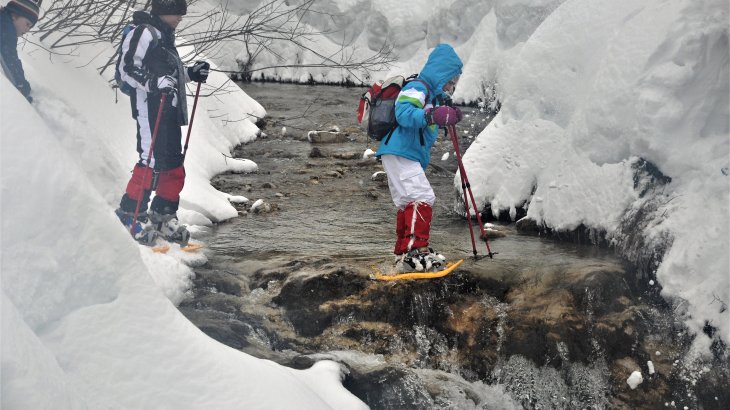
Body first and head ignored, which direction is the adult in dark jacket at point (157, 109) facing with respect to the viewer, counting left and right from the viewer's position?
facing to the right of the viewer

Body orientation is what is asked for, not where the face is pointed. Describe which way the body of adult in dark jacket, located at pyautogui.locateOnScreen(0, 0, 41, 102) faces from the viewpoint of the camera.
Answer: to the viewer's right

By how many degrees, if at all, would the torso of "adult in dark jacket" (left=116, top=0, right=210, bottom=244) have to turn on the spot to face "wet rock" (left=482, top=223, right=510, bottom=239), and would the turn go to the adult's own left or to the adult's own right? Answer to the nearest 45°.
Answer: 0° — they already face it

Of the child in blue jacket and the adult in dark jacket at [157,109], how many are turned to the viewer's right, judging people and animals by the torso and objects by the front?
2

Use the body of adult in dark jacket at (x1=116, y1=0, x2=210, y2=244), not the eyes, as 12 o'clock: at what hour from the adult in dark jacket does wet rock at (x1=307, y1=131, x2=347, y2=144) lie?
The wet rock is roughly at 10 o'clock from the adult in dark jacket.

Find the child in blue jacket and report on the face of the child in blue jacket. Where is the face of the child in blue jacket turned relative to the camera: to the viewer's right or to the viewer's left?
to the viewer's right

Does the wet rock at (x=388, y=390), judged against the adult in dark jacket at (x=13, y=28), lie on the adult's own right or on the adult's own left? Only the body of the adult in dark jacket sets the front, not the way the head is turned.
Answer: on the adult's own right

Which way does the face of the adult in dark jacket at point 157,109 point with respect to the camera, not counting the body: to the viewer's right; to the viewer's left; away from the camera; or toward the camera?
to the viewer's right

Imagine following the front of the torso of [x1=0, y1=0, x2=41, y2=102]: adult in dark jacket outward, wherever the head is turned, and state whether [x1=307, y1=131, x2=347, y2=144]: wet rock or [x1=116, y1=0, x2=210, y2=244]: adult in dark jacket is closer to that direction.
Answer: the adult in dark jacket

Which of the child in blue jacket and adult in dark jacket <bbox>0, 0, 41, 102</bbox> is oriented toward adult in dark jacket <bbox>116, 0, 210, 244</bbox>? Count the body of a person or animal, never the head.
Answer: adult in dark jacket <bbox>0, 0, 41, 102</bbox>

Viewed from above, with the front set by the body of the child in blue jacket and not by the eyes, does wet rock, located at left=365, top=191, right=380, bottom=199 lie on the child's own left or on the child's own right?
on the child's own left

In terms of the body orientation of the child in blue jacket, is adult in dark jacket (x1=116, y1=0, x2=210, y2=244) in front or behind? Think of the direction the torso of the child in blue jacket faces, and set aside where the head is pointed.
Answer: behind
